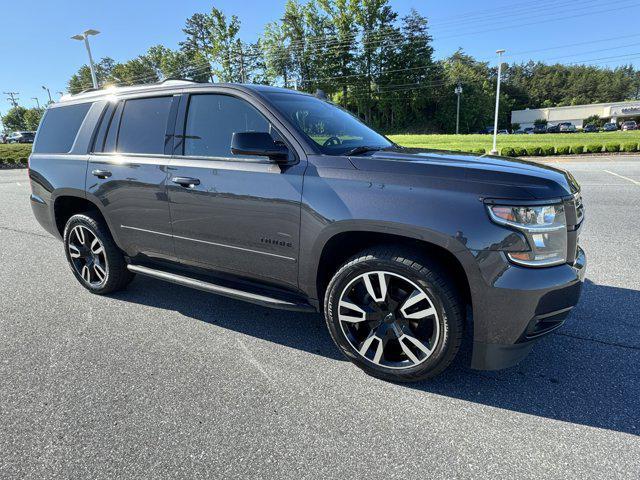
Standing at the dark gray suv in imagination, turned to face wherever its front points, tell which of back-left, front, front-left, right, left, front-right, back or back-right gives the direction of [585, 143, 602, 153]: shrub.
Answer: left

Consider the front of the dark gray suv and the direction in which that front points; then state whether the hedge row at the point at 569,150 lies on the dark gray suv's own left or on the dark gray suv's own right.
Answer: on the dark gray suv's own left

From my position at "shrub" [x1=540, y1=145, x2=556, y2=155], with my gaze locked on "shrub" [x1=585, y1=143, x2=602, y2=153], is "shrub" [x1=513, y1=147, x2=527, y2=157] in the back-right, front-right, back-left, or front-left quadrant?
back-right

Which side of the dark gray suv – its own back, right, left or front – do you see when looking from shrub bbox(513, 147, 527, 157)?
left

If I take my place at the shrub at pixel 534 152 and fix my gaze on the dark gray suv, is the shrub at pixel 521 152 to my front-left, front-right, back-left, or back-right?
front-right

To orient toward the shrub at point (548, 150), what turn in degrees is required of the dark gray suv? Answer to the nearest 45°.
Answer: approximately 90° to its left

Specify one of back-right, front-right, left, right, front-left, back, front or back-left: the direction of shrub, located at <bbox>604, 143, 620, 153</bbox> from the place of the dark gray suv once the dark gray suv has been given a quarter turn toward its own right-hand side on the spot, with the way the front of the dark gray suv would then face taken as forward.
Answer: back

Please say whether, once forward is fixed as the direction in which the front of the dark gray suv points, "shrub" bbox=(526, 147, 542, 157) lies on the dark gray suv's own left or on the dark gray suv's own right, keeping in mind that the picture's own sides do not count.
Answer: on the dark gray suv's own left
